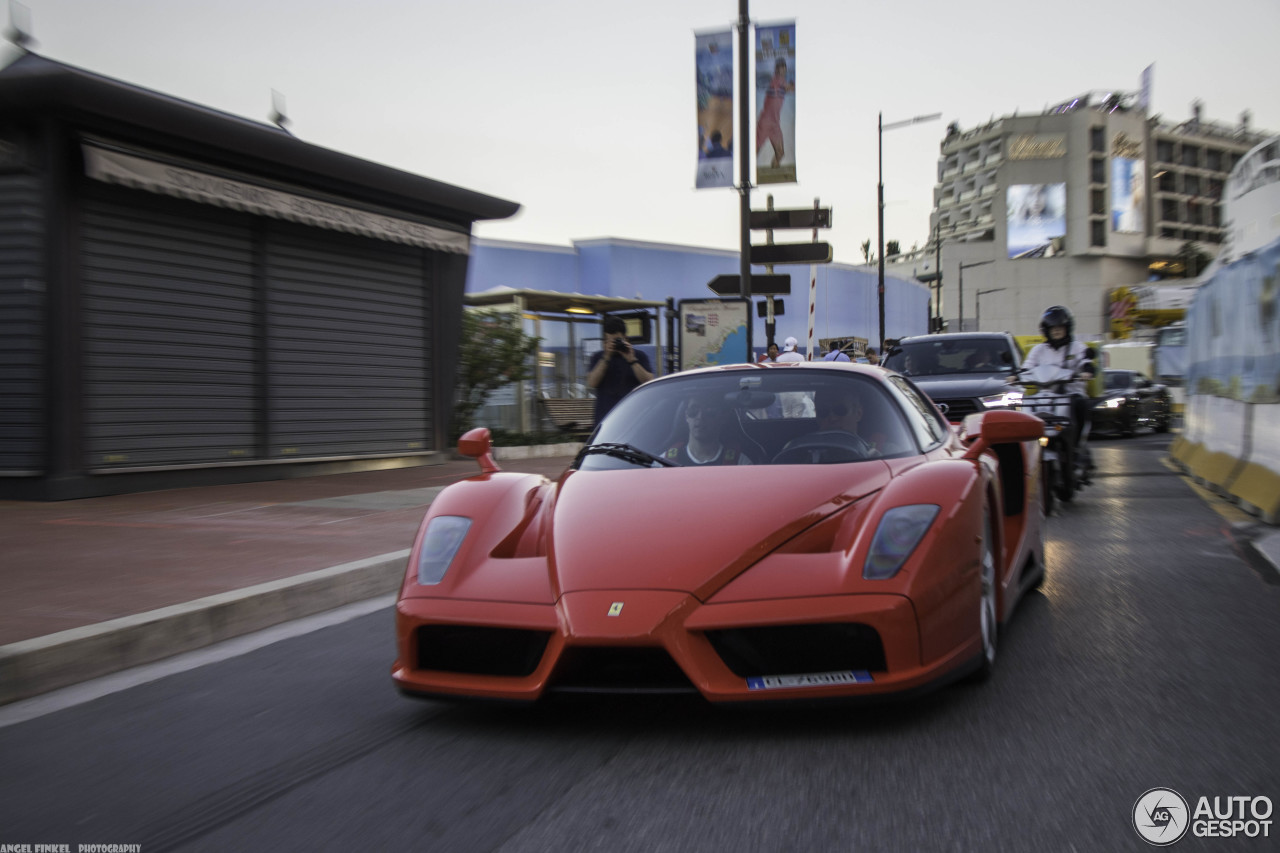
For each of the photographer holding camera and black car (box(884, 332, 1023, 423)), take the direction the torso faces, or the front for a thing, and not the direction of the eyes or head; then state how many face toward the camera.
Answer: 2

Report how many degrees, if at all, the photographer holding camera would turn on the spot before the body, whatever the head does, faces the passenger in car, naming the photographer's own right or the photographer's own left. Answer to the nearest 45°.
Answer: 0° — they already face them

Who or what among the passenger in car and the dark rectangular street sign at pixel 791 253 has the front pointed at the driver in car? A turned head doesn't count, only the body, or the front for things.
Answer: the dark rectangular street sign

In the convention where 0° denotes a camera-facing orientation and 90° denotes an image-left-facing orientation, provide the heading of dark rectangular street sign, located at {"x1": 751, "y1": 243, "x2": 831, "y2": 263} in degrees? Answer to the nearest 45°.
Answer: approximately 0°

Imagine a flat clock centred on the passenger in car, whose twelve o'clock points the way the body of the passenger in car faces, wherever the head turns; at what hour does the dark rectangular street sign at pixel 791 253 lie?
The dark rectangular street sign is roughly at 6 o'clock from the passenger in car.
